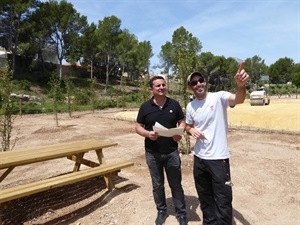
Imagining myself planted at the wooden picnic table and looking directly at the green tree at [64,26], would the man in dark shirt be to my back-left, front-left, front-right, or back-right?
back-right

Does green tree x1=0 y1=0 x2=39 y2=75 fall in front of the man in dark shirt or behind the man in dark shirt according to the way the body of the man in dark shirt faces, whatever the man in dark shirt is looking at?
behind

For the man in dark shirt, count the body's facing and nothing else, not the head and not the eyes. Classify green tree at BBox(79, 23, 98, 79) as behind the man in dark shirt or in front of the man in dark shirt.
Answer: behind

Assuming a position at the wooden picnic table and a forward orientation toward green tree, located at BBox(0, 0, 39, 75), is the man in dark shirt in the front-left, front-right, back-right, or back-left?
back-right

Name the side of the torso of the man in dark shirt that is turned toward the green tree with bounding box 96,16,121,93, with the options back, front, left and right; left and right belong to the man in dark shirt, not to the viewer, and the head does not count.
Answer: back

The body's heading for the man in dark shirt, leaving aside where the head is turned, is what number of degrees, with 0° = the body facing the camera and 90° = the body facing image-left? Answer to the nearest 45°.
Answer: approximately 0°

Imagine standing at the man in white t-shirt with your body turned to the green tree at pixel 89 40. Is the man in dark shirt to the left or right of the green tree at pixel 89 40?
left

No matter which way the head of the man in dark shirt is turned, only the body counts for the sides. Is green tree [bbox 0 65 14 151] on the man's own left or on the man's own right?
on the man's own right

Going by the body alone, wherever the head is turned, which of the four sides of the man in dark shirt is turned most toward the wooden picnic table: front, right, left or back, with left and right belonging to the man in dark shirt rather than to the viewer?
right

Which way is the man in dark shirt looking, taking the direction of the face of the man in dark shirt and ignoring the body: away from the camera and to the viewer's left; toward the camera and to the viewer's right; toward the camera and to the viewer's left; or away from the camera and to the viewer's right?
toward the camera and to the viewer's right

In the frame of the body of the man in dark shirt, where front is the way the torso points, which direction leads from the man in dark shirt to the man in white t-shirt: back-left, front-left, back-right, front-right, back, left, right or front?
front-left
